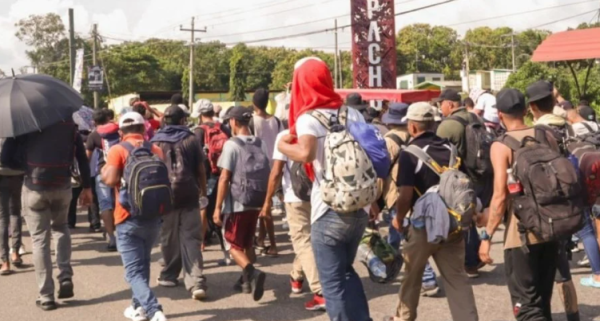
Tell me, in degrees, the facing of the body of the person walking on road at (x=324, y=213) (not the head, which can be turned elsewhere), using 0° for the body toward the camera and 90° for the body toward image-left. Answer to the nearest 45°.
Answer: approximately 135°

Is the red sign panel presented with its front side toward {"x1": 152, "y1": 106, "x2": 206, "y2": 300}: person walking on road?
yes

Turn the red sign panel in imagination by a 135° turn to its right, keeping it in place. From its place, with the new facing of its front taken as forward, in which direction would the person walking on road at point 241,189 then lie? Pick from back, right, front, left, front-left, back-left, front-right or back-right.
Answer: back-left

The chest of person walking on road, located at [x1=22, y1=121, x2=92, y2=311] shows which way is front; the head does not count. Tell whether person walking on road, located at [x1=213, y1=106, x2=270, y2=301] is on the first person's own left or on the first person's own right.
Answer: on the first person's own right

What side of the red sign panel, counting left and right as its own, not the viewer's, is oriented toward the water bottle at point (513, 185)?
front

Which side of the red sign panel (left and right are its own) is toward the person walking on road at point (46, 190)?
front

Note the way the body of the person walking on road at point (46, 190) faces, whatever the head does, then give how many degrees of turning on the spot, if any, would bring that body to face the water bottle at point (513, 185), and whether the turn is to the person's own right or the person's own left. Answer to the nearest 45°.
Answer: approximately 135° to the person's own right

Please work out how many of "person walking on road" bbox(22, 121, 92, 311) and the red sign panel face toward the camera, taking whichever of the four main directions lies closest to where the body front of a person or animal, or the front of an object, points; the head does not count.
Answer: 1

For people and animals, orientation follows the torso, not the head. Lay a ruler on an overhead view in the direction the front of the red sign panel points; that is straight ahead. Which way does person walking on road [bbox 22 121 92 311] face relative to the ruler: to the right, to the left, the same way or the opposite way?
the opposite way

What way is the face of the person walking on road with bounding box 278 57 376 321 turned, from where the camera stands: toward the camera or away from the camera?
away from the camera

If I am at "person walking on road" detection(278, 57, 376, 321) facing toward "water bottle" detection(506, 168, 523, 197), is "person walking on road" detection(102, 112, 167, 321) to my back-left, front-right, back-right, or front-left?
back-left

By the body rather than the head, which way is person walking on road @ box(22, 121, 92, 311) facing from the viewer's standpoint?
away from the camera

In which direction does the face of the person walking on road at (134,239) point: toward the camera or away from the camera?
away from the camera

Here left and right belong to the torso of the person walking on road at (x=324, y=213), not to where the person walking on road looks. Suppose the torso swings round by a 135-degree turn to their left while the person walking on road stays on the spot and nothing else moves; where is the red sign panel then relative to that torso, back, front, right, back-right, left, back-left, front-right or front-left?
back

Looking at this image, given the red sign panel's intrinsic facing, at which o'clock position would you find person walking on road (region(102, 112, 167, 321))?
The person walking on road is roughly at 12 o'clock from the red sign panel.

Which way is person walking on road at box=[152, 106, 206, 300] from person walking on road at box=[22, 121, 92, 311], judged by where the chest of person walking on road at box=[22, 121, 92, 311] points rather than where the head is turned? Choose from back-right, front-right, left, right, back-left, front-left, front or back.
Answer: right

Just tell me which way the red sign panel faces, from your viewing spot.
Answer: facing the viewer

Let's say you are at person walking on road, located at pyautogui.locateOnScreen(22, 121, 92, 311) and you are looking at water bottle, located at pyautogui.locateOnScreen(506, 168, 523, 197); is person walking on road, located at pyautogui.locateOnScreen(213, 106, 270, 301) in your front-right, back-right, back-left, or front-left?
front-left

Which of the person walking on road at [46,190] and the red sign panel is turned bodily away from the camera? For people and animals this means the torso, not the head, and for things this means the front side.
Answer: the person walking on road

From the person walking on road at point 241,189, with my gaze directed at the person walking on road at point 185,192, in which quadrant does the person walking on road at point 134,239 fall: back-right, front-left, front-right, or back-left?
front-left
